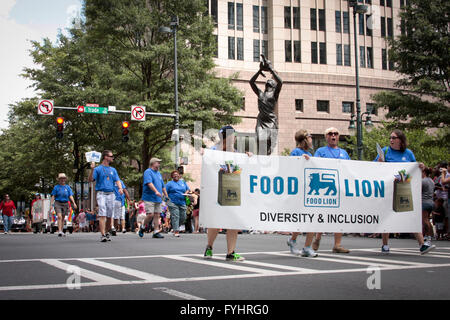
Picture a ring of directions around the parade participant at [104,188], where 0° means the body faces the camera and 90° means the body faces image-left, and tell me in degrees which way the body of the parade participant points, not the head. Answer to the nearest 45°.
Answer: approximately 315°

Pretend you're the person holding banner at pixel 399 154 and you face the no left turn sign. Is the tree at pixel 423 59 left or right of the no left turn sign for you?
right

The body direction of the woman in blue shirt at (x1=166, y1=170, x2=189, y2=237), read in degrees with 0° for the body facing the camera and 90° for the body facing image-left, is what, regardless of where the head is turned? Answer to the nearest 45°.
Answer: approximately 0°

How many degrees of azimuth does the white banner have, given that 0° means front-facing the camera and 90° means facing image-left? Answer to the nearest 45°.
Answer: approximately 0°

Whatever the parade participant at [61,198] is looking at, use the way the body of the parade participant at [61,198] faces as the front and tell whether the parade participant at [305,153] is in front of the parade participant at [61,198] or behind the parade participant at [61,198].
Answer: in front

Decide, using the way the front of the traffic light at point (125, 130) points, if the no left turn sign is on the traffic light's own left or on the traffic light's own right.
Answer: on the traffic light's own right

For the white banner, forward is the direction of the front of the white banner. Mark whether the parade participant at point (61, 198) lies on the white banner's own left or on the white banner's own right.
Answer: on the white banner's own right

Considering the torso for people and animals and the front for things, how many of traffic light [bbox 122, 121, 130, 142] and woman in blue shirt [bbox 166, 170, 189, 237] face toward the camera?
2

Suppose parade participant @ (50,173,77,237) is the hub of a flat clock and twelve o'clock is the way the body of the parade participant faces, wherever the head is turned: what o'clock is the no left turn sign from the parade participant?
The no left turn sign is roughly at 6 o'clock from the parade participant.

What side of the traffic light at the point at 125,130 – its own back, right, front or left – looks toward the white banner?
front
